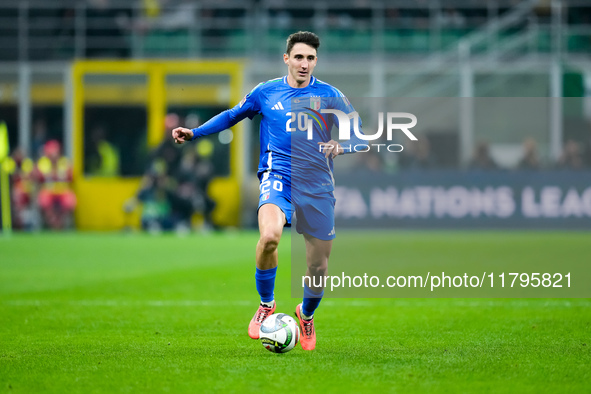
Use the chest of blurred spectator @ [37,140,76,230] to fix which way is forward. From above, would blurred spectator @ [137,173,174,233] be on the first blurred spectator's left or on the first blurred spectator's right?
on the first blurred spectator's left

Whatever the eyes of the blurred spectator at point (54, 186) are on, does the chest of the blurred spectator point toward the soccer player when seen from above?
yes

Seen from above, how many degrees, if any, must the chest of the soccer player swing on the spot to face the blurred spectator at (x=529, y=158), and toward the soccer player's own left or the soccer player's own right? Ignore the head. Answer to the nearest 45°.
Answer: approximately 180°

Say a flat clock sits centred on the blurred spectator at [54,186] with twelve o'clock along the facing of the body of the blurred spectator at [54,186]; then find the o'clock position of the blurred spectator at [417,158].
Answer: the blurred spectator at [417,158] is roughly at 10 o'clock from the blurred spectator at [54,186].

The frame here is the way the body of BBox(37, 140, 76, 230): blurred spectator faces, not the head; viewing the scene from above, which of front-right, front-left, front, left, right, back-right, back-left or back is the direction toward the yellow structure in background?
left

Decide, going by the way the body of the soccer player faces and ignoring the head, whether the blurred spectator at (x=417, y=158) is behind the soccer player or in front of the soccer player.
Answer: behind

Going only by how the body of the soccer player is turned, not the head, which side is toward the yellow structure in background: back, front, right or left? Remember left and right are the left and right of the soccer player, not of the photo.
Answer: back

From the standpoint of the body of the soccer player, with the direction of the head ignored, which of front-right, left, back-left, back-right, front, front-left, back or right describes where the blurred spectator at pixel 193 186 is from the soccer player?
back

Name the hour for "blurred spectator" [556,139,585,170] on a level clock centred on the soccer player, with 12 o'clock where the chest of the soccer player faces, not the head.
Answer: The blurred spectator is roughly at 7 o'clock from the soccer player.

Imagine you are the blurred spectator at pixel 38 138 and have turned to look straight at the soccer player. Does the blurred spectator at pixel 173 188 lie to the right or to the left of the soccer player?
left

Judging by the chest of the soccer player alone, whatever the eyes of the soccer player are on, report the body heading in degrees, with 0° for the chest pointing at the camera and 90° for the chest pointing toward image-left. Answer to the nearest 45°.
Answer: approximately 0°

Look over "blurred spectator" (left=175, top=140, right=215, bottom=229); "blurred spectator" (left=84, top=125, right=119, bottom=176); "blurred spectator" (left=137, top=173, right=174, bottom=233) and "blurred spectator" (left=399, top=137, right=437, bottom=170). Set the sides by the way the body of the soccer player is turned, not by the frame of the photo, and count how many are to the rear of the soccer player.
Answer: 4

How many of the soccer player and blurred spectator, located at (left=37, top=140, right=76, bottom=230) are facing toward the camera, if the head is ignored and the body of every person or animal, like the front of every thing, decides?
2

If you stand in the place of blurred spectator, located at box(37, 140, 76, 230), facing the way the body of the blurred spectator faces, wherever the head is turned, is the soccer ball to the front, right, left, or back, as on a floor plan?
front
